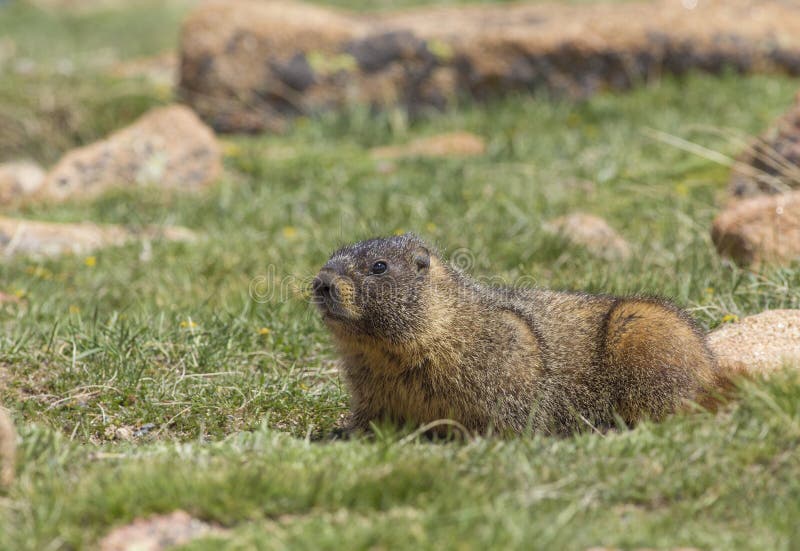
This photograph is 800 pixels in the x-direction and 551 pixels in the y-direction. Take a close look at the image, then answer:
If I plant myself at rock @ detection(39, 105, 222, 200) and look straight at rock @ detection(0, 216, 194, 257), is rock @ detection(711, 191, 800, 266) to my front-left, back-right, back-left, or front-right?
front-left

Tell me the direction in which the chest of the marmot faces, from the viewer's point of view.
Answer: to the viewer's left

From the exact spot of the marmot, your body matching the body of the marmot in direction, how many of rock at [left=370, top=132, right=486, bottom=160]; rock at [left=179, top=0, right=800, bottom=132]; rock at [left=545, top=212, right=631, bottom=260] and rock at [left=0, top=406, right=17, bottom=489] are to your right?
3

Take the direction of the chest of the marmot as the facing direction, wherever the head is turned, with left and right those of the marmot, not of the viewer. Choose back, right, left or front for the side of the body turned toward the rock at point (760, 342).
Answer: back

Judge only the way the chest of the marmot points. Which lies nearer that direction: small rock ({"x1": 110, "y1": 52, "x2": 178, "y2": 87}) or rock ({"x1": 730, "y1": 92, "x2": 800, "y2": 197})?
the small rock

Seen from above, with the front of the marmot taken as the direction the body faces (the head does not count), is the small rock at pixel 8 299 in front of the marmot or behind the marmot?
in front

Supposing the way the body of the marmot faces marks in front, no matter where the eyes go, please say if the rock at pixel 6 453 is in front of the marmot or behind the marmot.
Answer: in front

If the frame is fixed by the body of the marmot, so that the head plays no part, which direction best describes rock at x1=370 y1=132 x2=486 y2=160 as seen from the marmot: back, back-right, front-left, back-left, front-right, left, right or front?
right

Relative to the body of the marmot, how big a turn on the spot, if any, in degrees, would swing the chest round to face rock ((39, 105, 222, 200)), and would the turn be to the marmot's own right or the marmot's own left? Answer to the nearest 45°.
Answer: approximately 45° to the marmot's own right

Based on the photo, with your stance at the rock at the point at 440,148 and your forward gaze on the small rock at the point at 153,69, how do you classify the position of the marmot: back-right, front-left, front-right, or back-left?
back-left

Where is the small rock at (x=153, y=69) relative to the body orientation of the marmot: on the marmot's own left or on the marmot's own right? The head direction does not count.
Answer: on the marmot's own right

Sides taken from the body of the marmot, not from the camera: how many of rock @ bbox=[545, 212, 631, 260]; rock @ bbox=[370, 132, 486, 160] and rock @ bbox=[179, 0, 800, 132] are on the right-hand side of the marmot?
3

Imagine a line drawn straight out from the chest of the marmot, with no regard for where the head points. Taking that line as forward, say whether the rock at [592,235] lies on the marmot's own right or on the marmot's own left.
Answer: on the marmot's own right

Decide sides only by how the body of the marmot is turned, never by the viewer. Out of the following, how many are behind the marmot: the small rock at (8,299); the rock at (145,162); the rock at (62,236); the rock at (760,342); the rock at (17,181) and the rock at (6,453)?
1

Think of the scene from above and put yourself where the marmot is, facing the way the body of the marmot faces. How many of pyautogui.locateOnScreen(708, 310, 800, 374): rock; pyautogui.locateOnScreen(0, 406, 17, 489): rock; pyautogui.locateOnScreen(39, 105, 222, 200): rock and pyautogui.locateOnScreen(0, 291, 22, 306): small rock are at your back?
1
